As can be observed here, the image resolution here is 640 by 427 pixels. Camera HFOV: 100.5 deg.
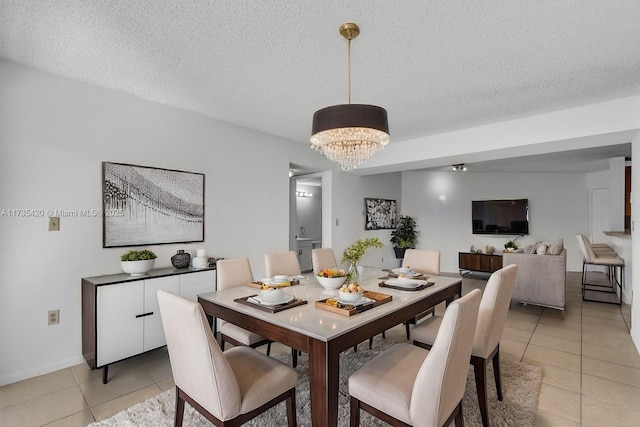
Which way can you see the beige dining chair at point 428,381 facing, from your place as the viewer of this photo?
facing away from the viewer and to the left of the viewer

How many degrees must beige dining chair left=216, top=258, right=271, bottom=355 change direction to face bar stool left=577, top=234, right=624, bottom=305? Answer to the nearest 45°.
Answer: approximately 45° to its left

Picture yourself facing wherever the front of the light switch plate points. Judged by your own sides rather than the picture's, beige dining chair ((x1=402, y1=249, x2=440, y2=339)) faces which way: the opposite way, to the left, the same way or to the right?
to the right

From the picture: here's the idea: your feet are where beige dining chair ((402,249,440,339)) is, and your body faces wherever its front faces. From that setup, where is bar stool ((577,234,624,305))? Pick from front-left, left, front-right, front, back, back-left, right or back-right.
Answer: back

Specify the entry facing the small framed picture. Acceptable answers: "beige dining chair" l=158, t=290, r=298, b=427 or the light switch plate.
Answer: the beige dining chair

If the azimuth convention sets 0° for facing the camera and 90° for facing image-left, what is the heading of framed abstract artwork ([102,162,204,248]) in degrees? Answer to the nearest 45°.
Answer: approximately 315°

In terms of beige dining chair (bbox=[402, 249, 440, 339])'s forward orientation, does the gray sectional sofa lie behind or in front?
behind

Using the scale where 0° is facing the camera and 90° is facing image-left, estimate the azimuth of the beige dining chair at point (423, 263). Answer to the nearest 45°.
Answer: approximately 45°

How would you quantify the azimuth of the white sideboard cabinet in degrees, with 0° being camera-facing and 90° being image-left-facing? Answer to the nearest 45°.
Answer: approximately 315°
